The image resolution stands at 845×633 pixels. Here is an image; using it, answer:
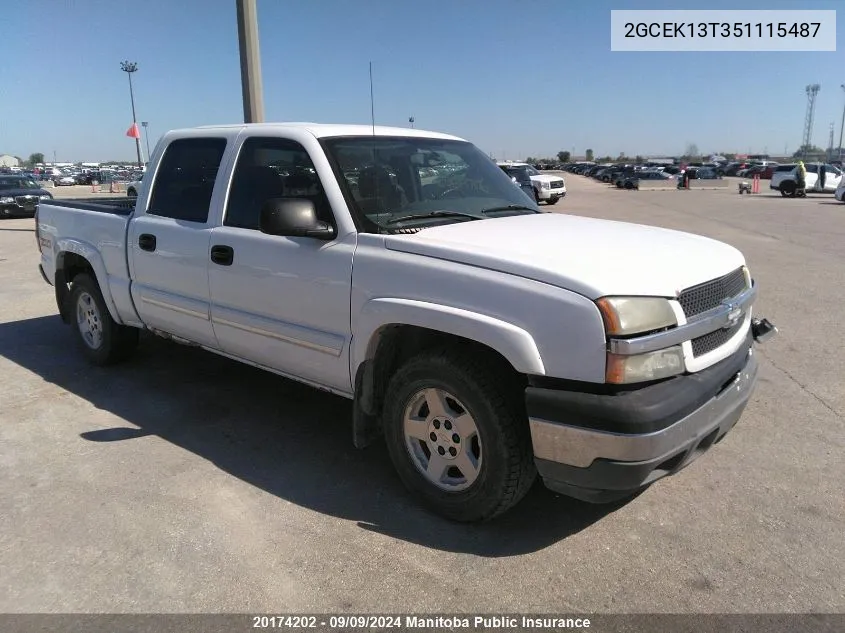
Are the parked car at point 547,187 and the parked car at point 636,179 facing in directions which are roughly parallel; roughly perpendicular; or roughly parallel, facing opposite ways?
roughly perpendicular

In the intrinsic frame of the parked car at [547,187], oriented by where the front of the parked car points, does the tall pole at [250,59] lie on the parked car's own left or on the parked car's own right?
on the parked car's own right

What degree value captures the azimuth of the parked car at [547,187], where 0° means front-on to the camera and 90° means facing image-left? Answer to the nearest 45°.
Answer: approximately 315°

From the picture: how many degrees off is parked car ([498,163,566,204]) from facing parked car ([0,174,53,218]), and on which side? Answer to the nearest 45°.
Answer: approximately 90° to its right

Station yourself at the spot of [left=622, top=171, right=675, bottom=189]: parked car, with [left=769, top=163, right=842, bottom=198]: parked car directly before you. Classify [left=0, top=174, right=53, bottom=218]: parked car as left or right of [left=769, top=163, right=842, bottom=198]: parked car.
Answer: right

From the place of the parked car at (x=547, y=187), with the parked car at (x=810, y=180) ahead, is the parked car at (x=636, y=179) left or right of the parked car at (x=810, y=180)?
left

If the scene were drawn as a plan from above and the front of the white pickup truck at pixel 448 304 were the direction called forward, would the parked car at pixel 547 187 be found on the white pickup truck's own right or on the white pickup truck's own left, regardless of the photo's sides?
on the white pickup truck's own left

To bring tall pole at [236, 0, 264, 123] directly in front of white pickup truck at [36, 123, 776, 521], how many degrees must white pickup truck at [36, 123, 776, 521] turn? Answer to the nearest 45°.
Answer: approximately 135° to its left
